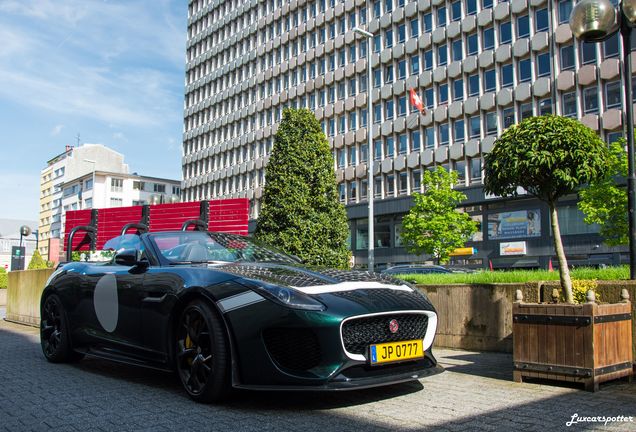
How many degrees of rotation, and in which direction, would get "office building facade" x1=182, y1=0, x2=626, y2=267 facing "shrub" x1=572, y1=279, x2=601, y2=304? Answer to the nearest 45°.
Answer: approximately 45° to its left

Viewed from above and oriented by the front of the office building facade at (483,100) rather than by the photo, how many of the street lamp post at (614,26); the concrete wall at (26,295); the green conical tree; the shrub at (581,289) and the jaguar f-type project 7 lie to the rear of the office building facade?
0

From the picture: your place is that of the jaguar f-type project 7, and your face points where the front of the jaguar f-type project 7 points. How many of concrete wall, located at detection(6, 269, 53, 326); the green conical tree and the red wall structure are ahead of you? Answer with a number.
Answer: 0

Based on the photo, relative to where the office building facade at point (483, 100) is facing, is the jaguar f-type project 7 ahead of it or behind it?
ahead

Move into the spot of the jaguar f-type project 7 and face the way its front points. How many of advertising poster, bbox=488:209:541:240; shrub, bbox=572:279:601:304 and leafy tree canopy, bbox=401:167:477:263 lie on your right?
0

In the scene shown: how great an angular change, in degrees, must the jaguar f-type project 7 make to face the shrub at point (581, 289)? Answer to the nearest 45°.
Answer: approximately 45° to its left

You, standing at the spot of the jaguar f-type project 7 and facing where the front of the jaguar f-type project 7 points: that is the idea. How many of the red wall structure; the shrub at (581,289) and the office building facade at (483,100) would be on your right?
0

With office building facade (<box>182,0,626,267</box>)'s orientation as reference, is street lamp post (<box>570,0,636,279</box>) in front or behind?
in front

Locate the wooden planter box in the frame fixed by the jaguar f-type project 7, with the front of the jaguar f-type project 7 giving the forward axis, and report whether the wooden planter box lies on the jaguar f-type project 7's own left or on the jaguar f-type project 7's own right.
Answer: on the jaguar f-type project 7's own left

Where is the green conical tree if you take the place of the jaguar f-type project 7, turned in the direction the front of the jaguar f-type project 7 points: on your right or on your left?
on your left

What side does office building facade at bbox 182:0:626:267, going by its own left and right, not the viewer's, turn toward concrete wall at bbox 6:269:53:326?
front

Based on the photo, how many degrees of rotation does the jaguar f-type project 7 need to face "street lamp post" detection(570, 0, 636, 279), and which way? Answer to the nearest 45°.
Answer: approximately 45° to its left

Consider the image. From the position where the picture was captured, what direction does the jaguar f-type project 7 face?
facing the viewer and to the right of the viewer

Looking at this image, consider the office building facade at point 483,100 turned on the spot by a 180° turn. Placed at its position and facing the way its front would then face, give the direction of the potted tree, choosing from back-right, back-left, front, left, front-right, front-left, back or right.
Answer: back-right

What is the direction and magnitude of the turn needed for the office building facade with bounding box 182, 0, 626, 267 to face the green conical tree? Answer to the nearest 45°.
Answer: approximately 45° to its left

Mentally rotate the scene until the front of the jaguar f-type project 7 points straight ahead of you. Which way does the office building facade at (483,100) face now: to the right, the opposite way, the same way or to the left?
to the right

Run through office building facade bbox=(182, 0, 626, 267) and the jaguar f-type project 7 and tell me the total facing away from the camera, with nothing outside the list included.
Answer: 0

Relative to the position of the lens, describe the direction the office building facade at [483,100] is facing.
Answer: facing the viewer and to the left of the viewer
